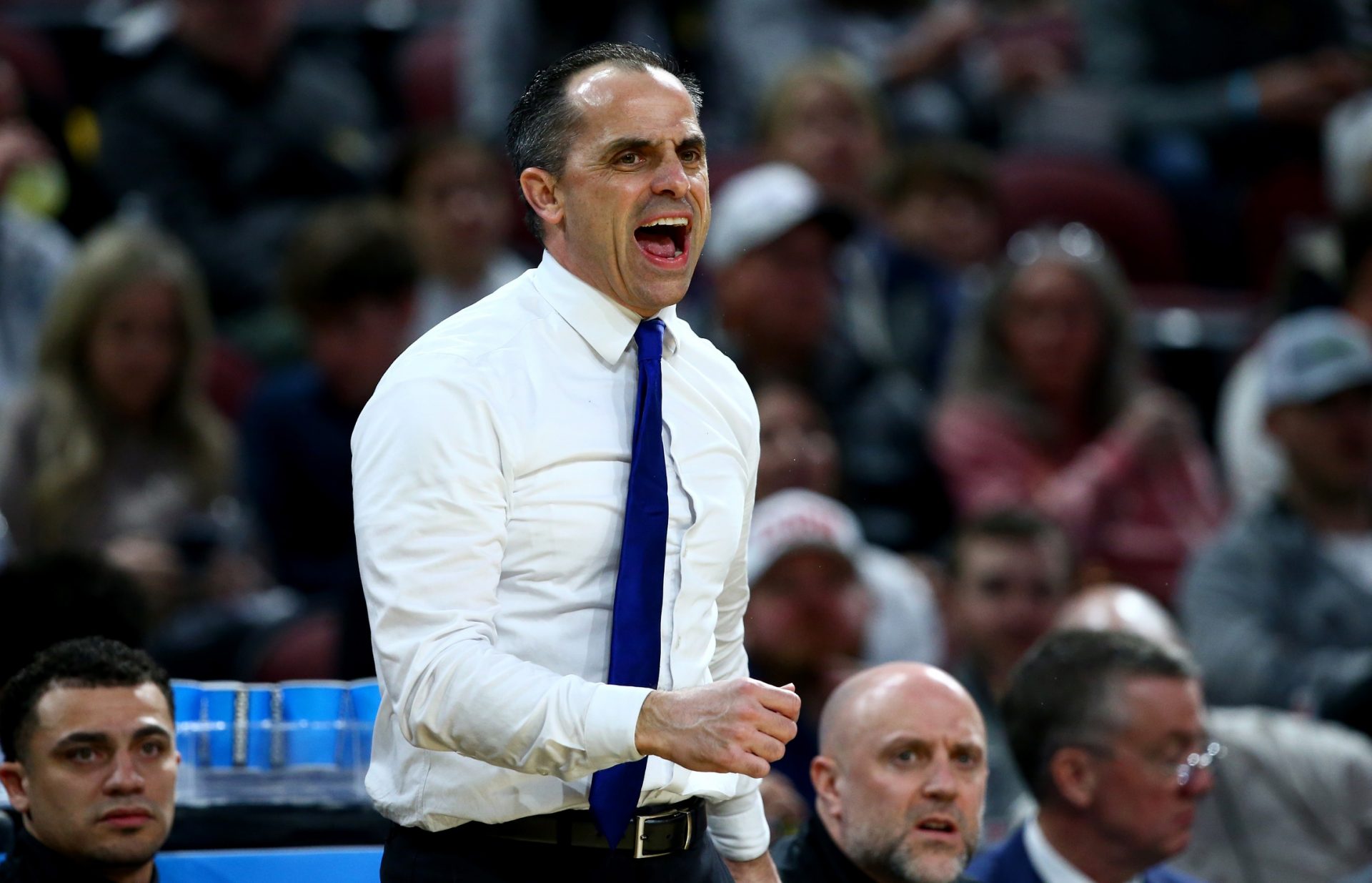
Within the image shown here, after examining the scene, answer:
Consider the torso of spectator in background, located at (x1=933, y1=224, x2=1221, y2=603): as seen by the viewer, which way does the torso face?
toward the camera

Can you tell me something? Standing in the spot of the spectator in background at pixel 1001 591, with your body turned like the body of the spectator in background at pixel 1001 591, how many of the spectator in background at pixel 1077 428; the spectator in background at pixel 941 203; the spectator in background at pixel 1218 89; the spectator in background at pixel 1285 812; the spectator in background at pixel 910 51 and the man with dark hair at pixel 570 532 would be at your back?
4

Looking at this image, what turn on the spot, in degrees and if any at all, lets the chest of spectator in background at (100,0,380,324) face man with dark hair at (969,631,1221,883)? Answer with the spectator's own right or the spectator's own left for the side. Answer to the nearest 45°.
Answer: approximately 45° to the spectator's own left

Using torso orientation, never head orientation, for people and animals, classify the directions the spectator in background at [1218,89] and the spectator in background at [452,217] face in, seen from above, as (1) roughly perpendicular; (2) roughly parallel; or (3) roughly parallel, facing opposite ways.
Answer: roughly parallel

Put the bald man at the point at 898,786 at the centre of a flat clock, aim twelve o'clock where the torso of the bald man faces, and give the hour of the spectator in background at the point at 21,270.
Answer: The spectator in background is roughly at 6 o'clock from the bald man.

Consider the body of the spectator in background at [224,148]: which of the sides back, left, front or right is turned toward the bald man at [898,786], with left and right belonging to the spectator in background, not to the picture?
front

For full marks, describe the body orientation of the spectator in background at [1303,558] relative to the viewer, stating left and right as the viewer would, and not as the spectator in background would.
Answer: facing the viewer and to the right of the viewer

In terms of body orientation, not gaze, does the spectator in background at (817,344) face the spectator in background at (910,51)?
no

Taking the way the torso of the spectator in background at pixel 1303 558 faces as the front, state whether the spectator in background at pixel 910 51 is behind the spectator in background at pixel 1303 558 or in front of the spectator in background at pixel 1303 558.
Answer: behind

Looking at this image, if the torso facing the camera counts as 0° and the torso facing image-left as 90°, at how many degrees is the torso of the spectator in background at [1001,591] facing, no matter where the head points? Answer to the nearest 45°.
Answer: approximately 0°

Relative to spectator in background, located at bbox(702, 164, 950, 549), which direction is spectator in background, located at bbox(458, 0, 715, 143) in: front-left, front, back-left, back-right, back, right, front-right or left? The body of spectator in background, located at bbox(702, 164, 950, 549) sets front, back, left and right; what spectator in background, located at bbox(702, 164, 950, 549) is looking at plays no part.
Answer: back

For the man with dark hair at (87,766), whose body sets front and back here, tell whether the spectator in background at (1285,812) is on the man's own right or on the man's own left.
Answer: on the man's own left

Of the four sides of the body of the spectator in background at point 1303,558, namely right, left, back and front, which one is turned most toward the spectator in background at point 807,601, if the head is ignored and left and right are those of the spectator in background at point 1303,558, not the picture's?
right

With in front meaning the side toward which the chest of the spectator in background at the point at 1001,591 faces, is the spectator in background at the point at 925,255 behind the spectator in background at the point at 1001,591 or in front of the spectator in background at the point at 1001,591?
behind

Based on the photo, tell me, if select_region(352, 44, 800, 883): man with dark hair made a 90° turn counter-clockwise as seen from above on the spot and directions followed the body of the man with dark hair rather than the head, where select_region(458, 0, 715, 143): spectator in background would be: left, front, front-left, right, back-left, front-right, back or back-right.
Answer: front-left

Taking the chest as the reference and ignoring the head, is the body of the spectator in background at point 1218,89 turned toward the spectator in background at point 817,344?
no

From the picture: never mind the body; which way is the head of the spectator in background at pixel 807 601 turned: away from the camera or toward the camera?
toward the camera

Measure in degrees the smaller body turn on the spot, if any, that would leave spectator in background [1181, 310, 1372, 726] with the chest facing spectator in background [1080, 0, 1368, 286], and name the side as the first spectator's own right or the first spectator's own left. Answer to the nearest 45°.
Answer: approximately 135° to the first spectator's own left
